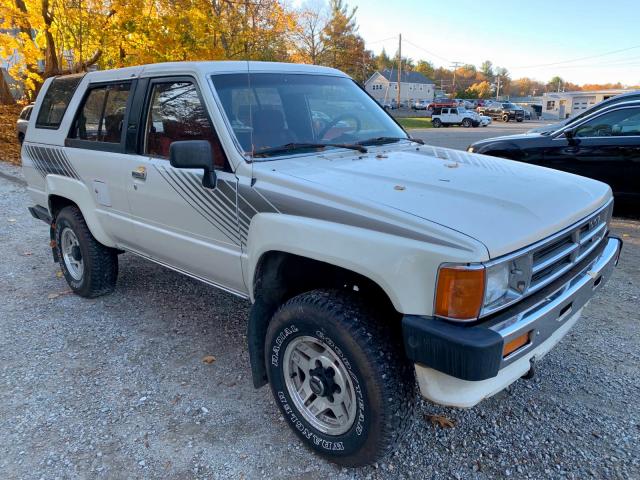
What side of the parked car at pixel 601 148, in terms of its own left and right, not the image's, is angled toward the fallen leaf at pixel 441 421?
left

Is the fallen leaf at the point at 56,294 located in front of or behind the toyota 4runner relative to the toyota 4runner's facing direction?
behind

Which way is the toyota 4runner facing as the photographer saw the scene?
facing the viewer and to the right of the viewer

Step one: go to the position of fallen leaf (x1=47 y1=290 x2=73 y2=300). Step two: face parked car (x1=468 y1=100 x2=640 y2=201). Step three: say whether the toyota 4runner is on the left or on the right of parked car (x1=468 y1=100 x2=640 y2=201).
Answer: right

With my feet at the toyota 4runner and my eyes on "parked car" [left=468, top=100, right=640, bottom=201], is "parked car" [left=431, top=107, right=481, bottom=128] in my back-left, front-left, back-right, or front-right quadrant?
front-left

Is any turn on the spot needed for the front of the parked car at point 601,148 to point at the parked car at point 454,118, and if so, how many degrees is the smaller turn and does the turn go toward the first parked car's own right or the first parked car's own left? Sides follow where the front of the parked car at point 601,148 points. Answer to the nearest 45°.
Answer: approximately 90° to the first parked car's own right

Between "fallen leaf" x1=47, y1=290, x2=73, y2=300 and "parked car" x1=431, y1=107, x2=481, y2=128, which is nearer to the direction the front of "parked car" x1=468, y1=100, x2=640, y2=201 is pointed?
the fallen leaf

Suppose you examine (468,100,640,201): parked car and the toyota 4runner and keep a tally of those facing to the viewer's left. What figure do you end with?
1

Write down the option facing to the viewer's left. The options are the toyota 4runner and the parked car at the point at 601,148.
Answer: the parked car

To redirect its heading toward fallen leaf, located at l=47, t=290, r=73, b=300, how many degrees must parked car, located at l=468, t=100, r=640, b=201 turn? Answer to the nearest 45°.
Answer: approximately 45° to its left

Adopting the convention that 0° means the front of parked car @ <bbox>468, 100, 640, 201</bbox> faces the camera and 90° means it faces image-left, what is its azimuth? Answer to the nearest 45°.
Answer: approximately 90°

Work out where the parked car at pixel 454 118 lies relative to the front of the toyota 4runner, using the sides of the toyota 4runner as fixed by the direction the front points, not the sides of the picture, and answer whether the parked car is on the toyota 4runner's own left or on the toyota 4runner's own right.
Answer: on the toyota 4runner's own left

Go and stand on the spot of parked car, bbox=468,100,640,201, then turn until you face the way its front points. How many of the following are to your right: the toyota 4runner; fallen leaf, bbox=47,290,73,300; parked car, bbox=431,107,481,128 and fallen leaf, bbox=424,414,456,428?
1

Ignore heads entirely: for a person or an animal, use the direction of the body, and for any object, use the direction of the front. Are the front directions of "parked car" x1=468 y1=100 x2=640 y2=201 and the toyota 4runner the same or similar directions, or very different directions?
very different directions
